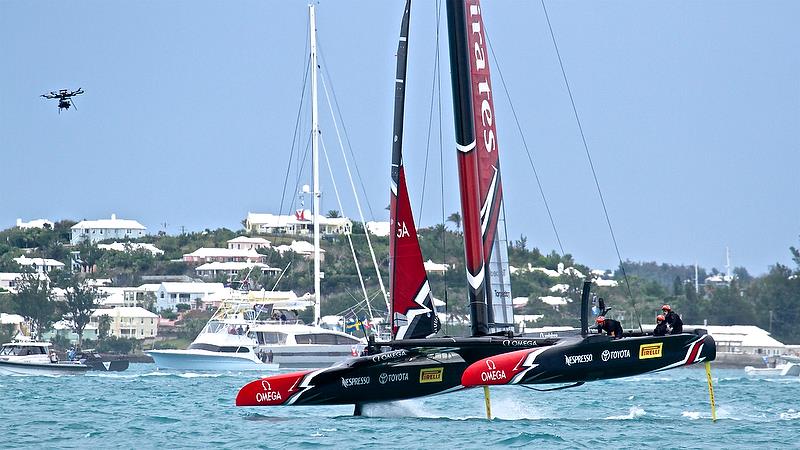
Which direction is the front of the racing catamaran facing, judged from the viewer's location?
facing the viewer and to the left of the viewer

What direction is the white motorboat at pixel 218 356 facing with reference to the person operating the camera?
facing to the left of the viewer

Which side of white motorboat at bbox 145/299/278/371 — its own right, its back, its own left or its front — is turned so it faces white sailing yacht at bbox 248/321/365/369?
back

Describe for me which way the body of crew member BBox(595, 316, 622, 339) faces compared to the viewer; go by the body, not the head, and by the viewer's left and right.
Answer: facing to the left of the viewer
